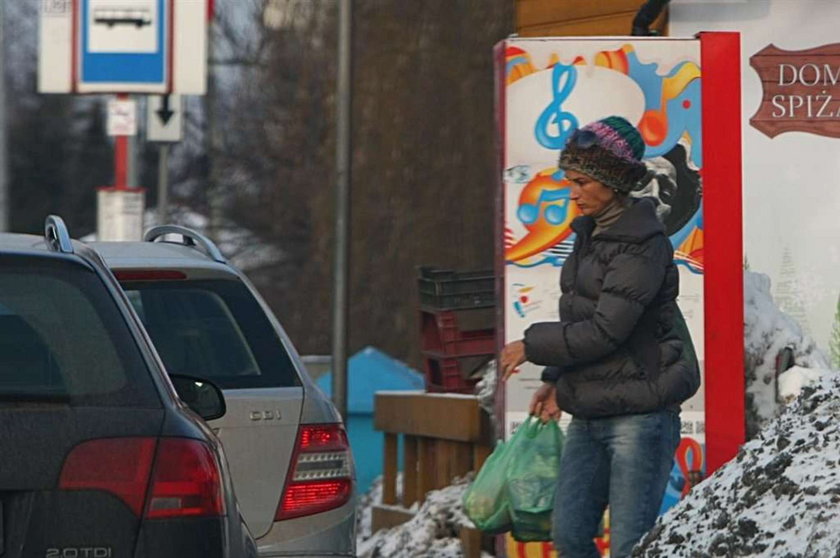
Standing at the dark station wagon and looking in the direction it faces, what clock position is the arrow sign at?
The arrow sign is roughly at 12 o'clock from the dark station wagon.

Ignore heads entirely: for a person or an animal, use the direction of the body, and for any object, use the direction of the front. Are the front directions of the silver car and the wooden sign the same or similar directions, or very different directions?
very different directions

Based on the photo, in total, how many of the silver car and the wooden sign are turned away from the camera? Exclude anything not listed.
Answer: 1

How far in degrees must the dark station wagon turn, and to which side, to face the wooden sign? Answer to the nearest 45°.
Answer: approximately 45° to its right

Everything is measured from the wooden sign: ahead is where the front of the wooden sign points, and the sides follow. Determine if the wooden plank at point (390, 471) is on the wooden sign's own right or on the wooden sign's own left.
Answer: on the wooden sign's own right

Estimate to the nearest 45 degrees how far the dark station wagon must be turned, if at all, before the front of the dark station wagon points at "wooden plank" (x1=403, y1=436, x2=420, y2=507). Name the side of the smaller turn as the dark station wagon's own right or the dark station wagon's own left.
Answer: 0° — it already faces it

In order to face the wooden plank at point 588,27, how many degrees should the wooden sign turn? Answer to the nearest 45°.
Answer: approximately 90° to its right

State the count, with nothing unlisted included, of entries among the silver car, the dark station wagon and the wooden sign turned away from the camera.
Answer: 2

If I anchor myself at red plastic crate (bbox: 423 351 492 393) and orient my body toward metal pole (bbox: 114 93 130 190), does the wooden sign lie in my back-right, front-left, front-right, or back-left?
back-right

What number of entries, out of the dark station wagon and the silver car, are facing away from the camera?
2

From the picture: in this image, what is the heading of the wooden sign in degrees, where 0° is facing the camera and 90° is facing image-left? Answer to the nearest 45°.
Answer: approximately 0°

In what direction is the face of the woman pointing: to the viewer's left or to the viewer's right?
to the viewer's left

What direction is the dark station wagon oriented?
away from the camera

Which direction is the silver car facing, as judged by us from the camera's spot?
facing away from the viewer
